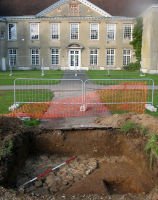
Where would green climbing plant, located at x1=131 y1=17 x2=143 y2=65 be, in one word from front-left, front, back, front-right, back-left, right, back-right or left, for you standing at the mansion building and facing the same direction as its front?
left

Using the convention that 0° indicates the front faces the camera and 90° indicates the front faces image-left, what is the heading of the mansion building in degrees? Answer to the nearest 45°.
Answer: approximately 0°

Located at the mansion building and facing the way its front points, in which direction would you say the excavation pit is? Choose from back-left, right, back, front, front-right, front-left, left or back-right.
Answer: front

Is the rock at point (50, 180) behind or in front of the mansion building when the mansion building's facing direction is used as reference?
in front

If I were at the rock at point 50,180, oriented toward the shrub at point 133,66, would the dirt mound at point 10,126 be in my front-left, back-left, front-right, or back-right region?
front-left

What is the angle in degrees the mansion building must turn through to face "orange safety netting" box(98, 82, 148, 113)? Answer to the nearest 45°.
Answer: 0° — it already faces it

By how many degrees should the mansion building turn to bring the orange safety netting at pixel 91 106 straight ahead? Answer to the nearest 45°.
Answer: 0° — it already faces it

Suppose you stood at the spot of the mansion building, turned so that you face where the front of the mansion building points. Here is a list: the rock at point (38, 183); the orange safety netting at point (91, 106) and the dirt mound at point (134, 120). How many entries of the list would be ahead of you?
3

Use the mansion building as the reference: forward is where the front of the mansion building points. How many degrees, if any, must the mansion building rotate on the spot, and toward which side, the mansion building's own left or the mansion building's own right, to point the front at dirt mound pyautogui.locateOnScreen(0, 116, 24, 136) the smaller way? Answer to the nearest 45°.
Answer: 0° — it already faces it

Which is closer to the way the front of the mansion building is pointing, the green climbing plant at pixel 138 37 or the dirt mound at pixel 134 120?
the dirt mound

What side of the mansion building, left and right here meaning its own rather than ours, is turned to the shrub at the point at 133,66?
left

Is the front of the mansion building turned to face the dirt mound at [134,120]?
yes

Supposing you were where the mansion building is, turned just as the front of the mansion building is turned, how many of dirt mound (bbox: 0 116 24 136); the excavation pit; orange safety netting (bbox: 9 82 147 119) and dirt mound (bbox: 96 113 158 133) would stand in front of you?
4

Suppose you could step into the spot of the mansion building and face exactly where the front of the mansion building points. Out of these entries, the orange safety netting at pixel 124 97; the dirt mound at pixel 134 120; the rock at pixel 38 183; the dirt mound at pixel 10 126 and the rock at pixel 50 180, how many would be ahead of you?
5

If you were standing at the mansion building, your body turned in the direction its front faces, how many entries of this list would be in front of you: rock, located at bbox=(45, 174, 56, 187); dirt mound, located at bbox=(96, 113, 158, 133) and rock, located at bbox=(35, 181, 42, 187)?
3
